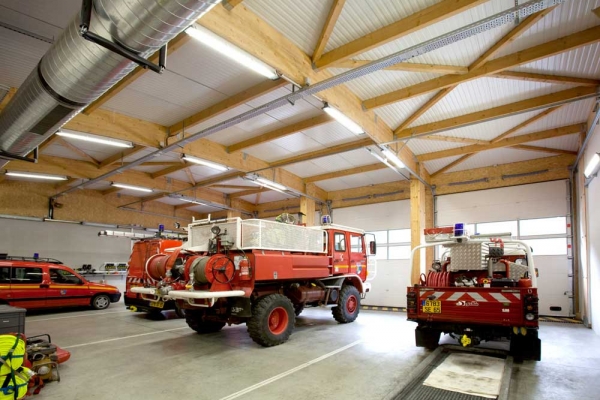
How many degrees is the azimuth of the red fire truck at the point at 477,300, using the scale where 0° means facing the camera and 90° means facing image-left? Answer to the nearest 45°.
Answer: approximately 180°

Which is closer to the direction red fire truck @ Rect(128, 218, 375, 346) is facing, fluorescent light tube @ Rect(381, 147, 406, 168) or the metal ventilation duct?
the fluorescent light tube

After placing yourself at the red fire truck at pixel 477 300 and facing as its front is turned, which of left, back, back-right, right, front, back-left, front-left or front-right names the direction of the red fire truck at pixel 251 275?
left

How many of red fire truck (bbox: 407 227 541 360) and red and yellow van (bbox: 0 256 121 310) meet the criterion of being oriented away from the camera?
1

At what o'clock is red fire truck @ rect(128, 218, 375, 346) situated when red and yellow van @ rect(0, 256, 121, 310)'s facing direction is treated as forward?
The red fire truck is roughly at 2 o'clock from the red and yellow van.

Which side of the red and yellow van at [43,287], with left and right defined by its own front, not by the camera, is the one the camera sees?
right

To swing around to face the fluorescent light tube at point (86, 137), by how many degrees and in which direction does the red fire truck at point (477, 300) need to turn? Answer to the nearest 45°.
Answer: approximately 90° to its left

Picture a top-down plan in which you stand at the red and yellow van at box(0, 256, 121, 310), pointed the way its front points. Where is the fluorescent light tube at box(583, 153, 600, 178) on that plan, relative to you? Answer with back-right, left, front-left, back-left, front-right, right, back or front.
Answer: front-right

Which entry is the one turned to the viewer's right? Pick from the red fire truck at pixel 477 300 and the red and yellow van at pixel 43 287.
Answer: the red and yellow van

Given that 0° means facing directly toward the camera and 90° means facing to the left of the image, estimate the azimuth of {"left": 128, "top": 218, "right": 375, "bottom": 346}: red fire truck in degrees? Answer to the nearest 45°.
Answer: approximately 225°

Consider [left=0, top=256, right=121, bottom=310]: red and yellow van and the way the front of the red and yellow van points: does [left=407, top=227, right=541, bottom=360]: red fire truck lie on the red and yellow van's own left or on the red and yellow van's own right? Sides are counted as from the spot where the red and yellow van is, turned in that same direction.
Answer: on the red and yellow van's own right
